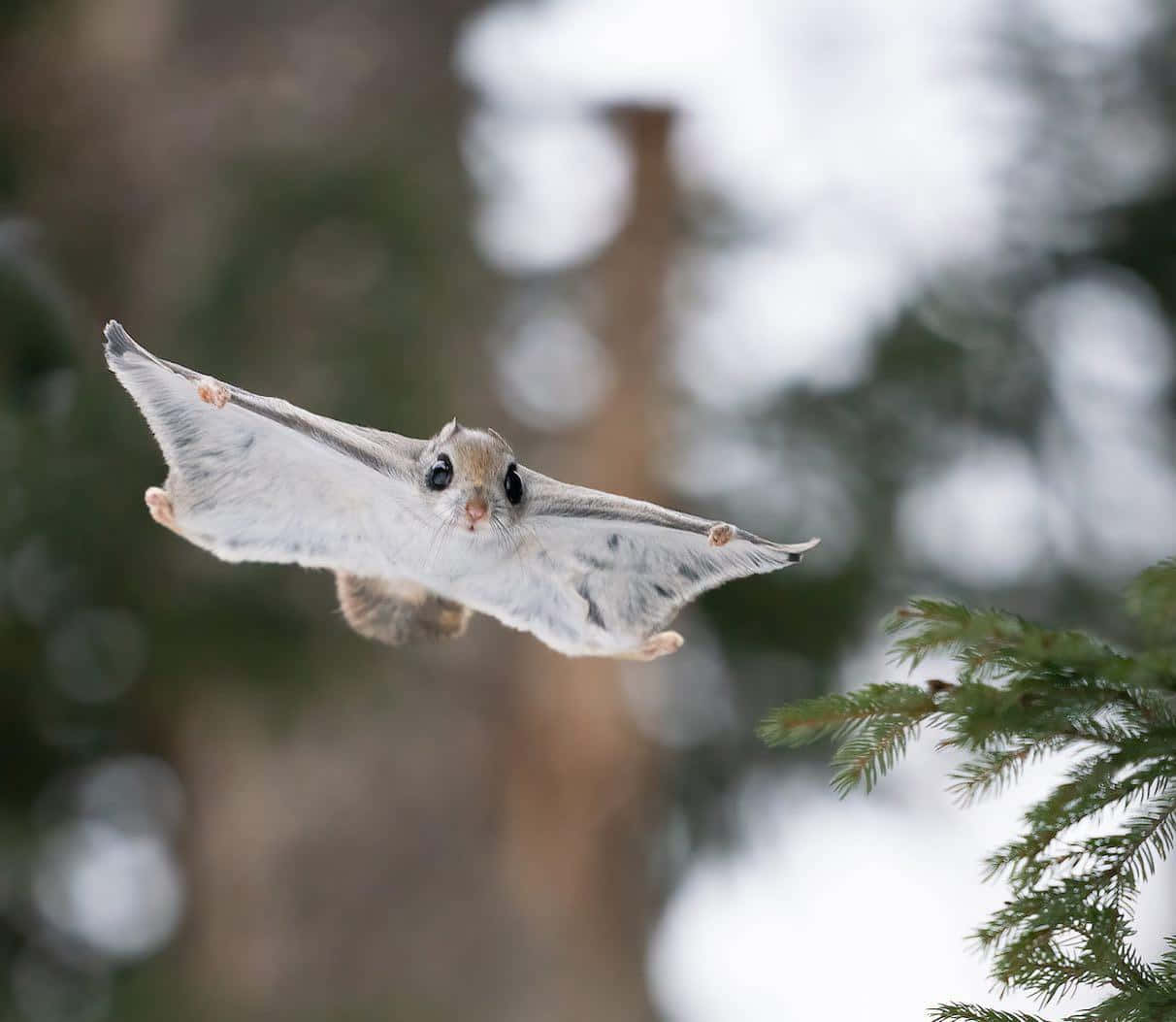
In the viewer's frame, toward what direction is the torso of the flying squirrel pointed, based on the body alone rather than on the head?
toward the camera
